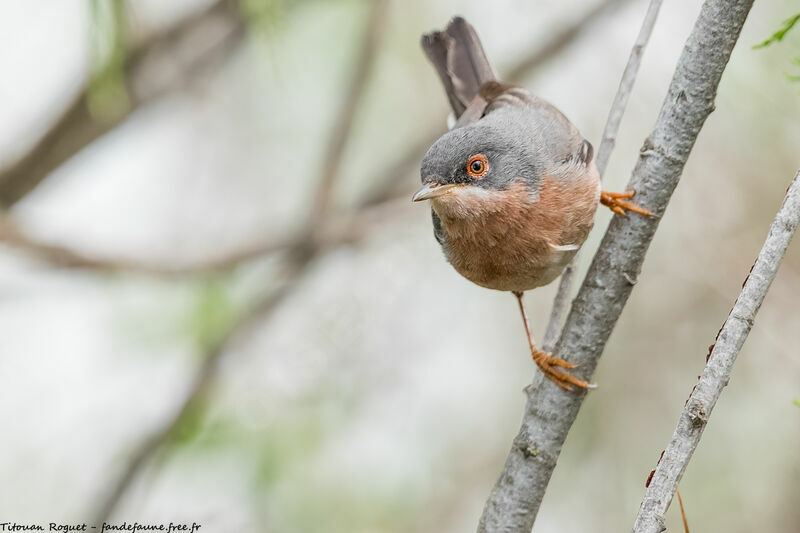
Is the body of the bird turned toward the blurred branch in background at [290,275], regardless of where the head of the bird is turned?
no

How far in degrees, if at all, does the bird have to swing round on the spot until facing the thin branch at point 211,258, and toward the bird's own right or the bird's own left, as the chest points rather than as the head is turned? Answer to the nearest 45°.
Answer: approximately 90° to the bird's own right

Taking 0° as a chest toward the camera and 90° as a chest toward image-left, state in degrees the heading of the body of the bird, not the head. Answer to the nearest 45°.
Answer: approximately 45°
